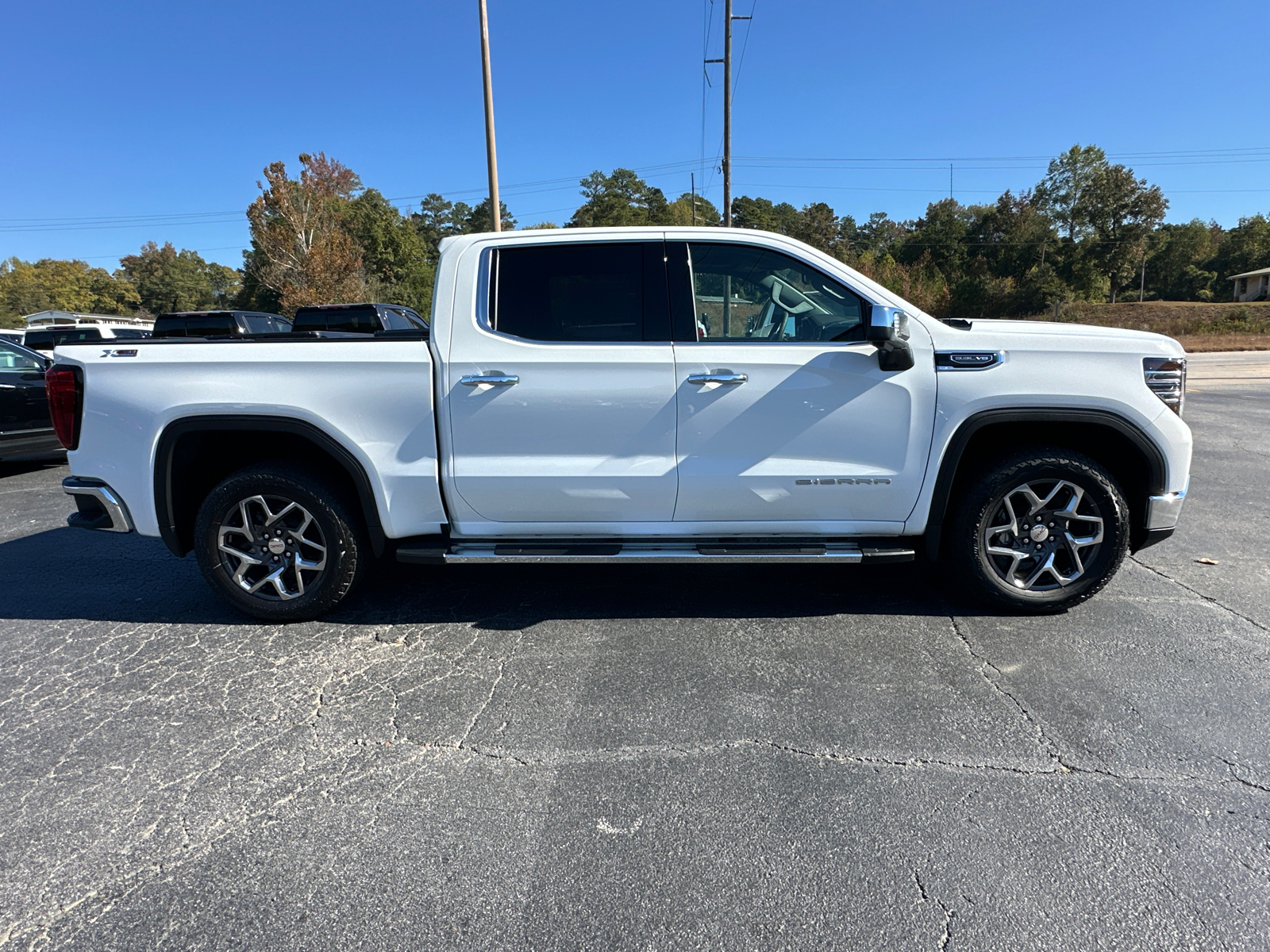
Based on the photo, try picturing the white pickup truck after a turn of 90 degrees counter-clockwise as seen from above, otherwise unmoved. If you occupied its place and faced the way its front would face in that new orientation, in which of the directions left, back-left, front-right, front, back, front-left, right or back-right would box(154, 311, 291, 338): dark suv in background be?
front-left

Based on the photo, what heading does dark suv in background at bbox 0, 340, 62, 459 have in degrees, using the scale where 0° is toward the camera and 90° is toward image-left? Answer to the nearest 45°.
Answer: approximately 270°

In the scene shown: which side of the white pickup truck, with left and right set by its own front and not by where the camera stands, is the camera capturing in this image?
right

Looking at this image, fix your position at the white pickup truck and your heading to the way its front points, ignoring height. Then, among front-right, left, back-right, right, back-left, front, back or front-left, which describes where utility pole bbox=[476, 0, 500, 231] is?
left

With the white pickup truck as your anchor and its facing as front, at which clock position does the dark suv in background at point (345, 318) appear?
The dark suv in background is roughly at 8 o'clock from the white pickup truck.

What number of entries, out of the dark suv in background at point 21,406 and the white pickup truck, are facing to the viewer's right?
2

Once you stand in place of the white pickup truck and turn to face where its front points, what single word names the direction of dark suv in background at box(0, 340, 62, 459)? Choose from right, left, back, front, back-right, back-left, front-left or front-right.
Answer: back-left

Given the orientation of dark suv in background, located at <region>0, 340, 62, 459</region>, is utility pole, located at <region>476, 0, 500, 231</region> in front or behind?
in front
